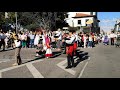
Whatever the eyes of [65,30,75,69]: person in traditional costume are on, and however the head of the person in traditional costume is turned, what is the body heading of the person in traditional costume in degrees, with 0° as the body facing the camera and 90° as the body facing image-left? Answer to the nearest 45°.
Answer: approximately 45°
